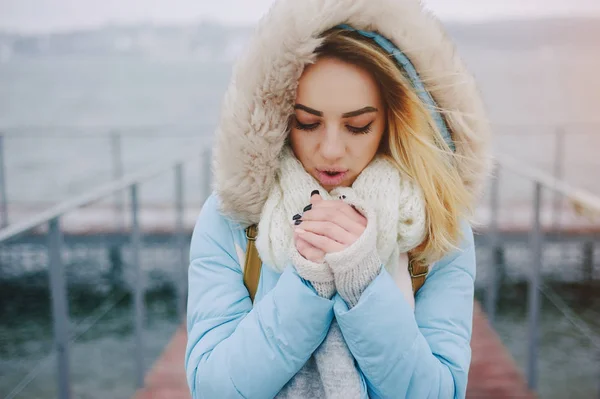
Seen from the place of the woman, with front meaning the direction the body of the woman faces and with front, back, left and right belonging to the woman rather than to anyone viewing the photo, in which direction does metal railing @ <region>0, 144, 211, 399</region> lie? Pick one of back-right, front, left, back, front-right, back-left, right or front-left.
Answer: back-right

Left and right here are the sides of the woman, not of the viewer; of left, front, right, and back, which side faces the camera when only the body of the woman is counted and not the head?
front
